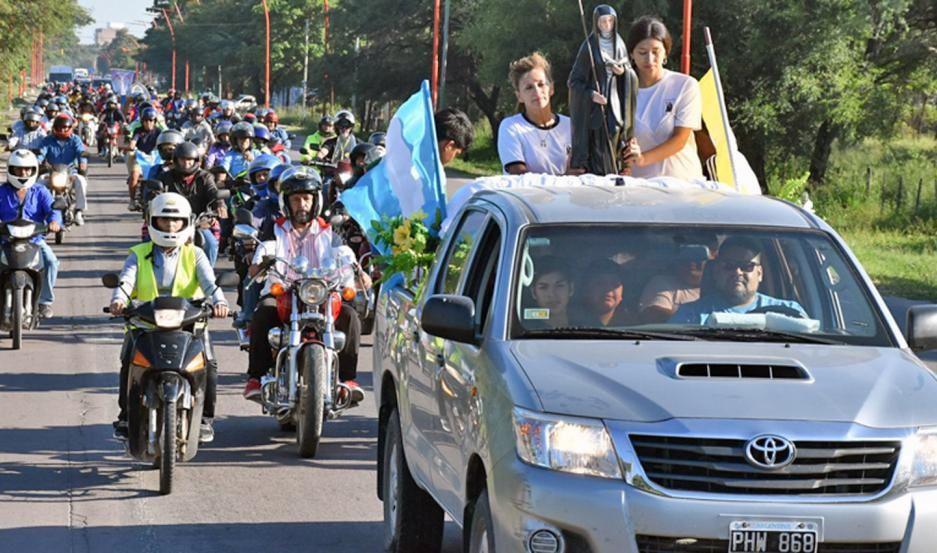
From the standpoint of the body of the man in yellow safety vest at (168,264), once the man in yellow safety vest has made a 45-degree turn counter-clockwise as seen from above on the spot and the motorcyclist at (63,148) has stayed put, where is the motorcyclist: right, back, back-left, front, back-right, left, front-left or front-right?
back-left

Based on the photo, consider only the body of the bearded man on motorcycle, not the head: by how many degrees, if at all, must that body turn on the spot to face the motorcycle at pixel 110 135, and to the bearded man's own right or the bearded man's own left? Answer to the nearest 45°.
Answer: approximately 180°

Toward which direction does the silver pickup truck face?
toward the camera

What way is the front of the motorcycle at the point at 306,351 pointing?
toward the camera

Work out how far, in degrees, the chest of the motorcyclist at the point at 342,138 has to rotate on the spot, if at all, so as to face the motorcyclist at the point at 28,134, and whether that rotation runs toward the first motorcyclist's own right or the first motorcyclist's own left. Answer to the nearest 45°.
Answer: approximately 135° to the first motorcyclist's own right

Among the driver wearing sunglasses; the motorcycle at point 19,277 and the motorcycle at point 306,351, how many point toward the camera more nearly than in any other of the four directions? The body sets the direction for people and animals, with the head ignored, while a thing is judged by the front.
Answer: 3

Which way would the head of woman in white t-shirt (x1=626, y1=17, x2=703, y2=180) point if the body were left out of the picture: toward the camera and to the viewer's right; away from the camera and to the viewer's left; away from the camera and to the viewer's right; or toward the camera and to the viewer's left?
toward the camera and to the viewer's left

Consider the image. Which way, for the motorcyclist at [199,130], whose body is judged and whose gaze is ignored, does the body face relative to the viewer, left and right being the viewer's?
facing the viewer

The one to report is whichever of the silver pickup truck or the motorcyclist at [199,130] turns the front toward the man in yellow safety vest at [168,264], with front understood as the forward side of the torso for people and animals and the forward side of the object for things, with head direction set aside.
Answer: the motorcyclist

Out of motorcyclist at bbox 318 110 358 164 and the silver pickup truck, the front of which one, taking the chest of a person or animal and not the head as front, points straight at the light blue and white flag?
the motorcyclist

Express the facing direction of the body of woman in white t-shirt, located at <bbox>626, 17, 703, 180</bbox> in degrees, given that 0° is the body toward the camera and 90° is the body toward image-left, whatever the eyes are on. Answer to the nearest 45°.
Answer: approximately 45°
